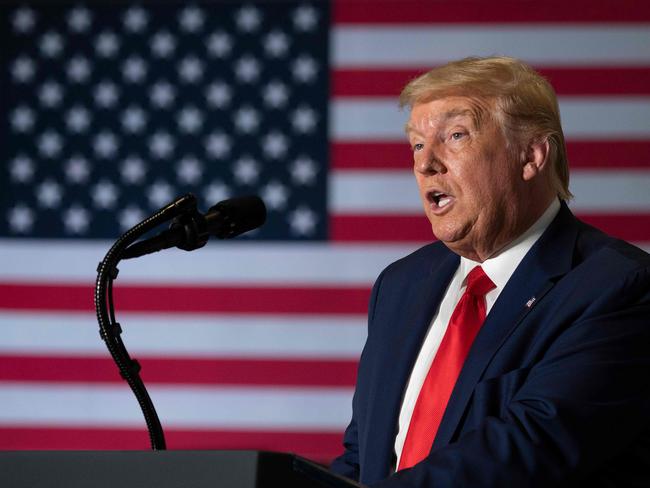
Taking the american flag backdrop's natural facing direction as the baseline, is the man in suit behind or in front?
in front

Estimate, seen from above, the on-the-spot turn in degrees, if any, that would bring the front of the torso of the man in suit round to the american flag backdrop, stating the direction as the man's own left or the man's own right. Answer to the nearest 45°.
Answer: approximately 90° to the man's own right

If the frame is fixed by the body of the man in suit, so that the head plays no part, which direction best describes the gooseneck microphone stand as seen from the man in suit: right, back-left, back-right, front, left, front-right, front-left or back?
front

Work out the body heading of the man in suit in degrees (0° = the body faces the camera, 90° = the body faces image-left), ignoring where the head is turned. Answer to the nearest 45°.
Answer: approximately 45°

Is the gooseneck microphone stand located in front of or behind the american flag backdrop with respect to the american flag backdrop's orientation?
in front

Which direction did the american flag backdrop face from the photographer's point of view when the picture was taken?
facing the viewer

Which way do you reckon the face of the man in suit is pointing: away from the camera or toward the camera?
toward the camera

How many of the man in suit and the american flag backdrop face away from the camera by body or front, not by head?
0
